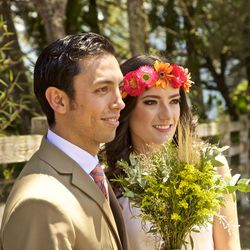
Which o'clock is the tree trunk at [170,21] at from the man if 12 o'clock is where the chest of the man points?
The tree trunk is roughly at 8 o'clock from the man.

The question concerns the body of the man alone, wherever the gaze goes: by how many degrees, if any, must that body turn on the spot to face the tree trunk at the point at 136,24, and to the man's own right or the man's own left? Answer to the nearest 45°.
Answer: approximately 135° to the man's own left

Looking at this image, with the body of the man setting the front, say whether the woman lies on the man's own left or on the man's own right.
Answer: on the man's own left

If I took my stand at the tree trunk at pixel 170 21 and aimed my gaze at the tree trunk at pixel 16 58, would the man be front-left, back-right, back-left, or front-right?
front-left

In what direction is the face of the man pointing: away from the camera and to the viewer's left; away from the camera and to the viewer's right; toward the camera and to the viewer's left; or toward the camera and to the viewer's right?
toward the camera and to the viewer's right

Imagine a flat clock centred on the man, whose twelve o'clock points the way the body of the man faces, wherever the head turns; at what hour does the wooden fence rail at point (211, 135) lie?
The wooden fence rail is roughly at 8 o'clock from the man.

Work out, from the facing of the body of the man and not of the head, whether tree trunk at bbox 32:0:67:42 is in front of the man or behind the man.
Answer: behind

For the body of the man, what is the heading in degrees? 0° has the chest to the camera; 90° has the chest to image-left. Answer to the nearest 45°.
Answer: approximately 315°

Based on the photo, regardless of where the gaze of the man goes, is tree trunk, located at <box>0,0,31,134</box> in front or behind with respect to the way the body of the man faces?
behind
